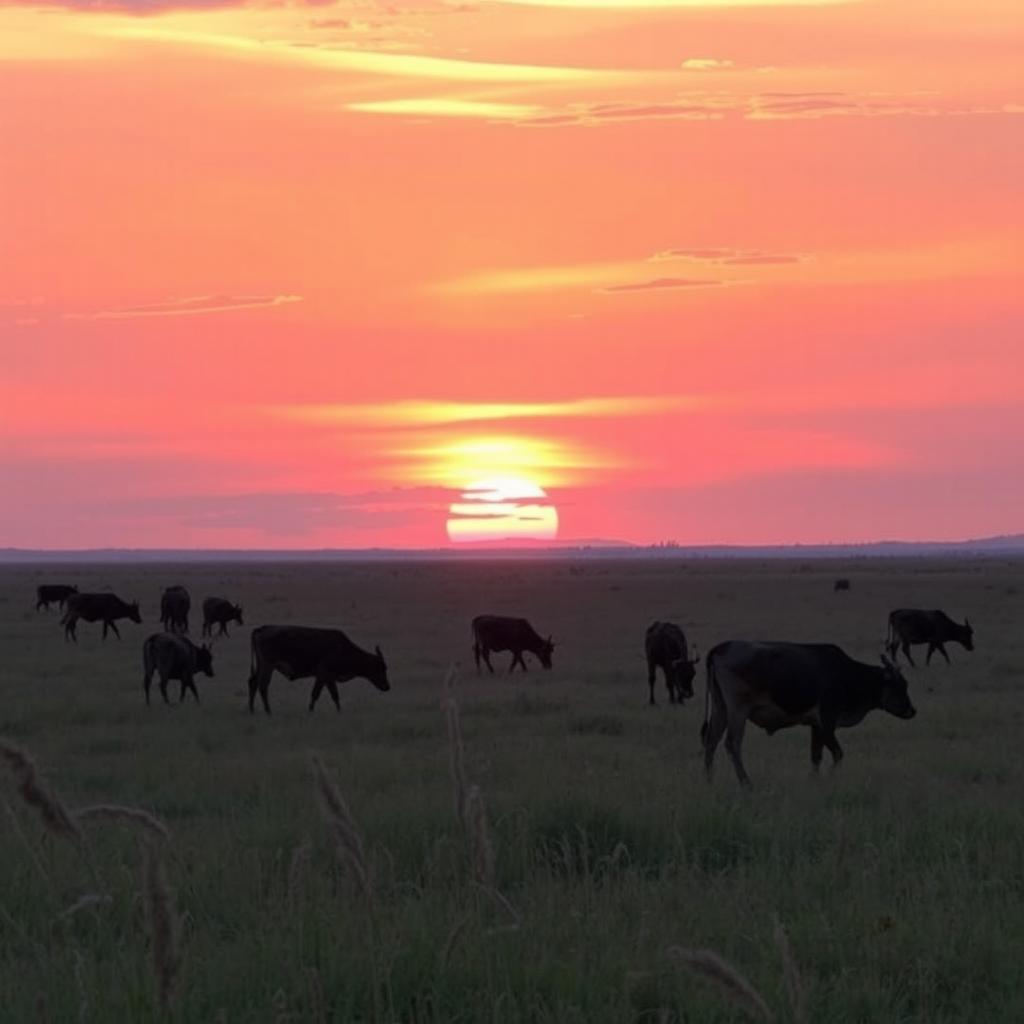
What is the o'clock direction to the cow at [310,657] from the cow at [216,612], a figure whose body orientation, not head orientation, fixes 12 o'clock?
the cow at [310,657] is roughly at 3 o'clock from the cow at [216,612].

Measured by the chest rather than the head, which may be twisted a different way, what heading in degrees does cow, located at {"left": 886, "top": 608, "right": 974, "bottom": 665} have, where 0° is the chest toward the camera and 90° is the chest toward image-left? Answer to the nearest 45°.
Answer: approximately 270°

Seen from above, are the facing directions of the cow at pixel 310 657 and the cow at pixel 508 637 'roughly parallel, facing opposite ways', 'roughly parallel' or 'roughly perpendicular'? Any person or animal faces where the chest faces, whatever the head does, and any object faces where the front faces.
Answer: roughly parallel

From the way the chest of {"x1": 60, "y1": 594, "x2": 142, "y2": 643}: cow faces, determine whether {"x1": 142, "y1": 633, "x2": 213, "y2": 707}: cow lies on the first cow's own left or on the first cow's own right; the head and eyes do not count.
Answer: on the first cow's own right

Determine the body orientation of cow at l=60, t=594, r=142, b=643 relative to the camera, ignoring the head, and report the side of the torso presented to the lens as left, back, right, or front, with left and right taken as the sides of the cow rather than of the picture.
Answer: right

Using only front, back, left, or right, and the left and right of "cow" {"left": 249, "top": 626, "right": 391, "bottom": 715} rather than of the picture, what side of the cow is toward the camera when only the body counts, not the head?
right

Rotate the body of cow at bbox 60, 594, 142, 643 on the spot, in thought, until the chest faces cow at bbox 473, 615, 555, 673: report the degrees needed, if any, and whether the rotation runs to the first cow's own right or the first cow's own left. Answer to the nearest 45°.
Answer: approximately 45° to the first cow's own right

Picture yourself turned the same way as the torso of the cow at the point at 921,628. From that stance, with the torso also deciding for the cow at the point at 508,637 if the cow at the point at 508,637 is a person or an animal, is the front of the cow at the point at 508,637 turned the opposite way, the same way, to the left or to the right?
the same way

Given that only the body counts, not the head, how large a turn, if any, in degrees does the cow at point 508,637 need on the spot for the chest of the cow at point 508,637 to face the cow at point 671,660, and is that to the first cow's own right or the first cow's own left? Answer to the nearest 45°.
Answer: approximately 90° to the first cow's own right

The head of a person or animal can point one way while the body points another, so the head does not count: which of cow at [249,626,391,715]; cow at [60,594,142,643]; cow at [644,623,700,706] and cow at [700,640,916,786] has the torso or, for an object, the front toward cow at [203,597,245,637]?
cow at [60,594,142,643]

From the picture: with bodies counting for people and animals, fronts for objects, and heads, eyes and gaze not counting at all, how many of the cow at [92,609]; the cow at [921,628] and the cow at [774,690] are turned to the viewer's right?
3

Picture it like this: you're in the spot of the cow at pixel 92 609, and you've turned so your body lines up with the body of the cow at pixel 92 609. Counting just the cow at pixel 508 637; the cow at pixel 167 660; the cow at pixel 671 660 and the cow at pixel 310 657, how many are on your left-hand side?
0

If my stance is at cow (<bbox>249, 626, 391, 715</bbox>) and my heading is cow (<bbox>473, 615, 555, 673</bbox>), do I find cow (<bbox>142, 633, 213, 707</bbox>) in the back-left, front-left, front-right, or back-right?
back-left

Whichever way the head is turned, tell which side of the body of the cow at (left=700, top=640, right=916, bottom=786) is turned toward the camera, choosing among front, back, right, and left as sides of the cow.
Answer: right

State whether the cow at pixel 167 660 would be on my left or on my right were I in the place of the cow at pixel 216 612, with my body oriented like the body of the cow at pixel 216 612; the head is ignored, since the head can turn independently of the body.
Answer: on my right

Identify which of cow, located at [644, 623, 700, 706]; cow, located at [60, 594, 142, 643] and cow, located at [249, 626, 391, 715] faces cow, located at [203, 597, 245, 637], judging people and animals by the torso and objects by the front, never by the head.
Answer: cow, located at [60, 594, 142, 643]

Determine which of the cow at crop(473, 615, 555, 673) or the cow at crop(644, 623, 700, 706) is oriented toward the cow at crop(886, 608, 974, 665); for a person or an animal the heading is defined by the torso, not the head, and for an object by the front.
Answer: the cow at crop(473, 615, 555, 673)

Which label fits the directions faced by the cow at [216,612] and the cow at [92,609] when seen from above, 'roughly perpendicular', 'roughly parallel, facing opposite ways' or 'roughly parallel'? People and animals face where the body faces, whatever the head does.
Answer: roughly parallel
